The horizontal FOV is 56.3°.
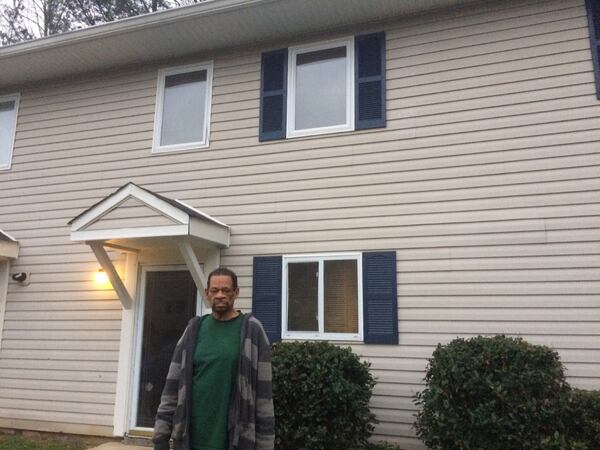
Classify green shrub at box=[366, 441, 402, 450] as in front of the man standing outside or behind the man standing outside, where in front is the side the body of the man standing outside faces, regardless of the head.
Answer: behind

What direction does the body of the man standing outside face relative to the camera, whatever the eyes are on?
toward the camera

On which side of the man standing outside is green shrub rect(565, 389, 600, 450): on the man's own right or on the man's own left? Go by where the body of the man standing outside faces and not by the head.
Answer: on the man's own left

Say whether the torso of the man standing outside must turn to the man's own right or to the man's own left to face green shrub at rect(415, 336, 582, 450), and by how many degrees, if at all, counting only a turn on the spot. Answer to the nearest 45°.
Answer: approximately 135° to the man's own left

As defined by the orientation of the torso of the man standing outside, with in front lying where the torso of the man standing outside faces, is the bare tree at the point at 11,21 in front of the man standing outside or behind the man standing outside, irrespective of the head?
behind

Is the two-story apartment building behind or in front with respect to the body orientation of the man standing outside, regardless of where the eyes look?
behind

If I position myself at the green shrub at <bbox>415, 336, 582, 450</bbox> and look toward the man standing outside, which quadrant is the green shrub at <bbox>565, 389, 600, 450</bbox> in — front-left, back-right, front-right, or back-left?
back-left
